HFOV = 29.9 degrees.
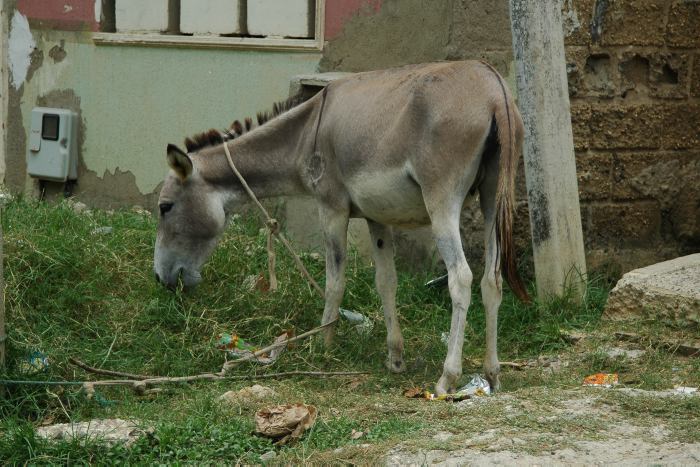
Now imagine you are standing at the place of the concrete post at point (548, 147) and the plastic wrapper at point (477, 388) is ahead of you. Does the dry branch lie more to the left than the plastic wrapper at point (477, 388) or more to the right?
right

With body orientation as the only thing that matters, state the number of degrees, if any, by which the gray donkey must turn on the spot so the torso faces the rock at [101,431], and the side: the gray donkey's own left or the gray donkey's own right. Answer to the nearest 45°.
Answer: approximately 90° to the gray donkey's own left

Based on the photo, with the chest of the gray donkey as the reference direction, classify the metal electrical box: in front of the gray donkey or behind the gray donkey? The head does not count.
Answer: in front

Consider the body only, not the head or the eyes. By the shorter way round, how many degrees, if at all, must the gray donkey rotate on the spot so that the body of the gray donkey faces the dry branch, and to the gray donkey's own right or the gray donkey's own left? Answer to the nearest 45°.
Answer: approximately 45° to the gray donkey's own left

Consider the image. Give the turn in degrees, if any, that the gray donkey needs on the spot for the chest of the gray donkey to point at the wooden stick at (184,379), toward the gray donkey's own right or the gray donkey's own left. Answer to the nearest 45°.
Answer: approximately 45° to the gray donkey's own left

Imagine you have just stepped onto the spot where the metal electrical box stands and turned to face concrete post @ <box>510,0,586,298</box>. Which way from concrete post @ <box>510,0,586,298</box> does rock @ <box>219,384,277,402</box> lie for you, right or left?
right

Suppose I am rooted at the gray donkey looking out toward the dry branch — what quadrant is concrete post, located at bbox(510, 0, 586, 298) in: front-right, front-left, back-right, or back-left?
back-right

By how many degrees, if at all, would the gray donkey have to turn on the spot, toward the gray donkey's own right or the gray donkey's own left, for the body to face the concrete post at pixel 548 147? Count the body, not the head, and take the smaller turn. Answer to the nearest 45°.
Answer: approximately 90° to the gray donkey's own right

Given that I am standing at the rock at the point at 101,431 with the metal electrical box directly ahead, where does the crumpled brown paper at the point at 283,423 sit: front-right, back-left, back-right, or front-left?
back-right

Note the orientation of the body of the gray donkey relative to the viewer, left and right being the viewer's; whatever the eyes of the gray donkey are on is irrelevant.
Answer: facing away from the viewer and to the left of the viewer
